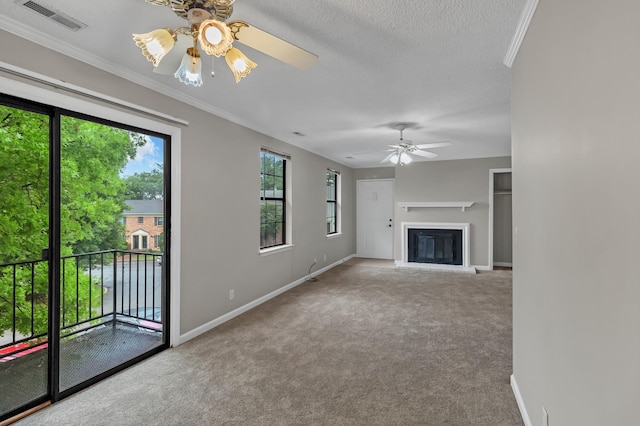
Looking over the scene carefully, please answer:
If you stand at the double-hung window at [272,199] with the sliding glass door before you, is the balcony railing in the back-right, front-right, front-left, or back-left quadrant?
front-right

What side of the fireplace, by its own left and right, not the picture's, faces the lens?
front

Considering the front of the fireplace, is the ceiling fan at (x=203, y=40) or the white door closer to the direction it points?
the ceiling fan

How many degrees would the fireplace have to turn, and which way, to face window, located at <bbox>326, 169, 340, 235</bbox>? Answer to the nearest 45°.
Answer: approximately 90° to its right

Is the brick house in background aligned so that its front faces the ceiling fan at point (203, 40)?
yes

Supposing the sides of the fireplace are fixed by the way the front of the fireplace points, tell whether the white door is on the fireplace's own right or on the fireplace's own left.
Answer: on the fireplace's own right

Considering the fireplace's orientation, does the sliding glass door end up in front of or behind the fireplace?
in front

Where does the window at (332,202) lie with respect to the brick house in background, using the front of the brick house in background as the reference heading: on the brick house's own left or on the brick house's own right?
on the brick house's own left

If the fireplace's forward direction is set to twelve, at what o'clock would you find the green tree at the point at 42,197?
The green tree is roughly at 1 o'clock from the fireplace.
